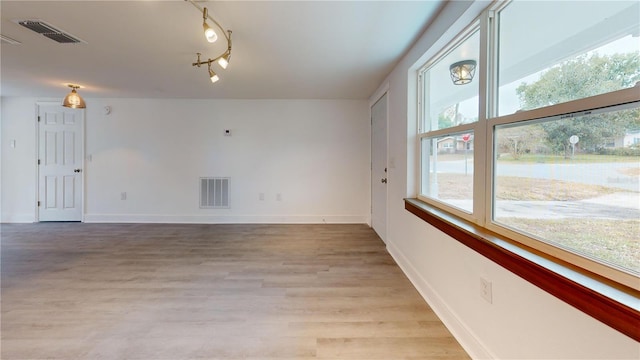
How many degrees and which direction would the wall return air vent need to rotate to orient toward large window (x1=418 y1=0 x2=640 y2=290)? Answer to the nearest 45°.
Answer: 0° — it already faces it

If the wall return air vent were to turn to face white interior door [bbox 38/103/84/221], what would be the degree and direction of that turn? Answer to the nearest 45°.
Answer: approximately 90° to its right

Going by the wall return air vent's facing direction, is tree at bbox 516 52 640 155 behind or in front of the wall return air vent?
behind

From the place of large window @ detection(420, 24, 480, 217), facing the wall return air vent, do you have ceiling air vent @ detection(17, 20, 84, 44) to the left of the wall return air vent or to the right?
left

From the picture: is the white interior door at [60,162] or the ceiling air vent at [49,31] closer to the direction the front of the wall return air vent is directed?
the ceiling air vent

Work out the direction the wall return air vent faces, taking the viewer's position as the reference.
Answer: facing the viewer

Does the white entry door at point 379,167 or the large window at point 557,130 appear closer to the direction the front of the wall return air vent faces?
the large window
